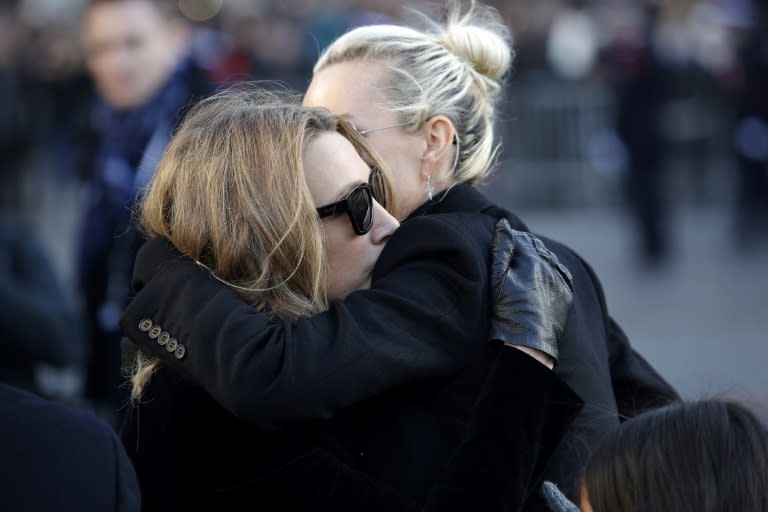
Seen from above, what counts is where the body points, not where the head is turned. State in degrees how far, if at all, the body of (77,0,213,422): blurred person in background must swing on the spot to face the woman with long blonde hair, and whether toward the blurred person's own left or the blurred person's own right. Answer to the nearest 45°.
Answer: approximately 45° to the blurred person's own left

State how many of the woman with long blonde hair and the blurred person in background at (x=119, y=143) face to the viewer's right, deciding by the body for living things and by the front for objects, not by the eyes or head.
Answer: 1

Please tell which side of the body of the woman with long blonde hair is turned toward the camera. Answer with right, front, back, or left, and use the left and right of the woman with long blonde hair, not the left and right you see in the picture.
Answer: right

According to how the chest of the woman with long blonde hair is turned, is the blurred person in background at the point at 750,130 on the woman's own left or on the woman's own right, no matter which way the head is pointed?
on the woman's own left

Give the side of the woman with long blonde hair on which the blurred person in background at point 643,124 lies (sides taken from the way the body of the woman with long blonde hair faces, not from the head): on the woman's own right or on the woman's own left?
on the woman's own left

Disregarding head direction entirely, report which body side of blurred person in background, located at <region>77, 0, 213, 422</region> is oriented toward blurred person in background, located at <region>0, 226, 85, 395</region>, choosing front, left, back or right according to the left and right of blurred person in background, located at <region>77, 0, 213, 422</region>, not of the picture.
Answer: front

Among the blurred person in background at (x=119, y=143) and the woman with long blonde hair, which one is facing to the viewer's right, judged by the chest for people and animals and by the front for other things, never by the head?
the woman with long blonde hair

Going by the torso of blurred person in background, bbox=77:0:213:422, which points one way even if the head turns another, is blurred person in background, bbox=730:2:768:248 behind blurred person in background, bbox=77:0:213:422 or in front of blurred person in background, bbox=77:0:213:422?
behind

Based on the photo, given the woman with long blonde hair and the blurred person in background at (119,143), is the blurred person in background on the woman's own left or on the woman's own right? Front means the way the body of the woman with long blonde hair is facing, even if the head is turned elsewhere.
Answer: on the woman's own left

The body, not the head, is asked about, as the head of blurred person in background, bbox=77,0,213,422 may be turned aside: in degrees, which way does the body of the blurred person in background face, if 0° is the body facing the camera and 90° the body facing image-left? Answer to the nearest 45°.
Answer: approximately 45°

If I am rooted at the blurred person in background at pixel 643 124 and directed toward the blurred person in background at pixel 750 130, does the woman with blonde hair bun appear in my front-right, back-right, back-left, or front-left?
back-right

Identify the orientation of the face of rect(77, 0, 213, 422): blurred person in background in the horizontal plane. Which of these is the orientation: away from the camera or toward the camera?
toward the camera

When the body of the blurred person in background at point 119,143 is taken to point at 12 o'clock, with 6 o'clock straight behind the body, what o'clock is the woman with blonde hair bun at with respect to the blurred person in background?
The woman with blonde hair bun is roughly at 10 o'clock from the blurred person in background.
